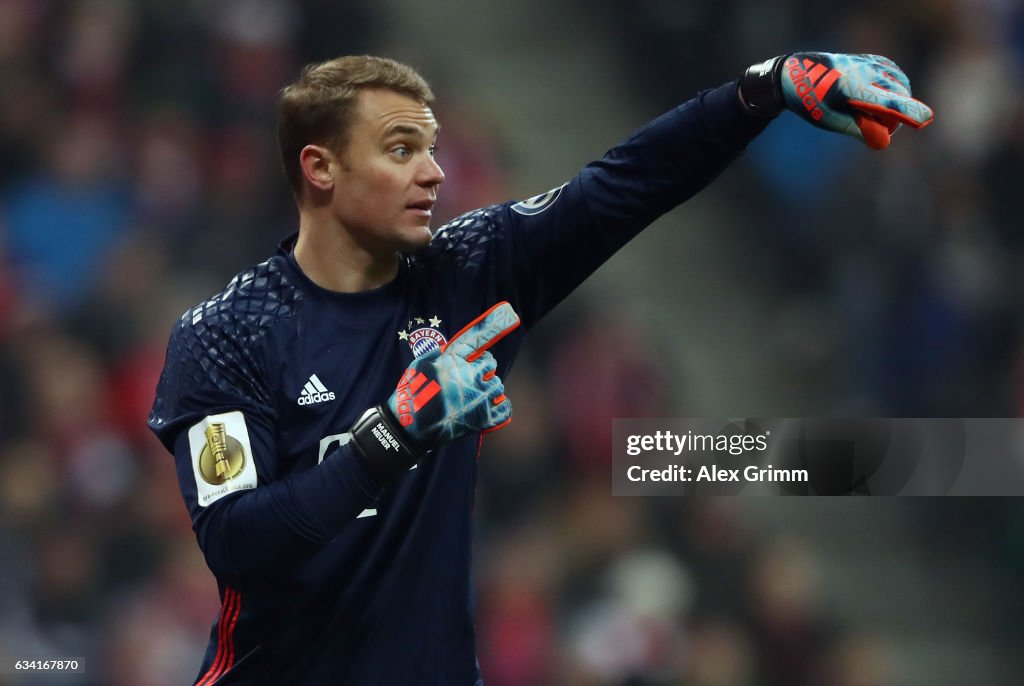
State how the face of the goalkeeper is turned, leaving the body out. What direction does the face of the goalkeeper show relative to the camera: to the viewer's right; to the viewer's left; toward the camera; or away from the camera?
to the viewer's right

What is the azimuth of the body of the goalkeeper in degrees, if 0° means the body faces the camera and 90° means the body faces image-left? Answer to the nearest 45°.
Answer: approximately 315°
